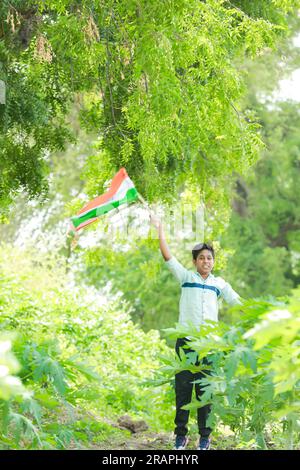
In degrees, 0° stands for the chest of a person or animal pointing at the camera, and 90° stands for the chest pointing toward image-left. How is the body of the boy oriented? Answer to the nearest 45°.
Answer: approximately 0°
